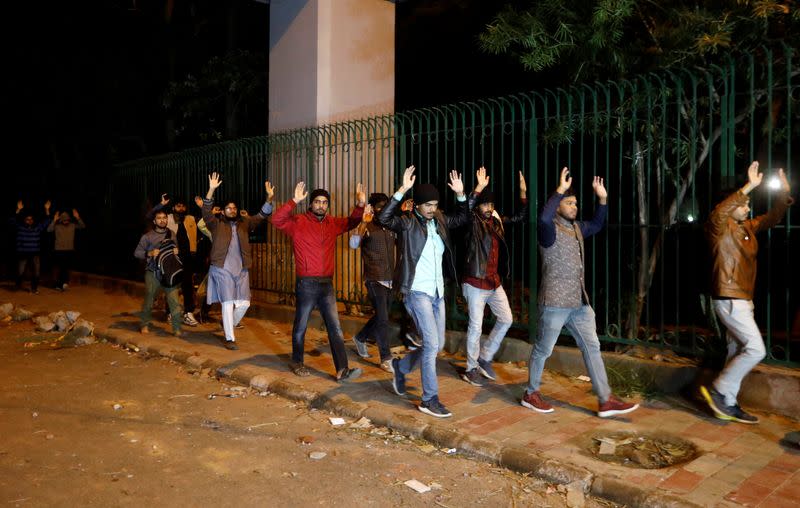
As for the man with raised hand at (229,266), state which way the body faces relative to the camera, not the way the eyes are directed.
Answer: toward the camera

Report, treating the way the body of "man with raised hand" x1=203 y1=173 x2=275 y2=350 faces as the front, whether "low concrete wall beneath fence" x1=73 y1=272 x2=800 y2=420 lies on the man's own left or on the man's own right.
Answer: on the man's own left

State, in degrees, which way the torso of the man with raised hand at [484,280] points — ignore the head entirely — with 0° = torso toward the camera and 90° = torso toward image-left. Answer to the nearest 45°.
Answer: approximately 315°

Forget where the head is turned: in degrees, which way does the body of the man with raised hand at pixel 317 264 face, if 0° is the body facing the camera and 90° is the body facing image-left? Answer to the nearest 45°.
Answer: approximately 315°
